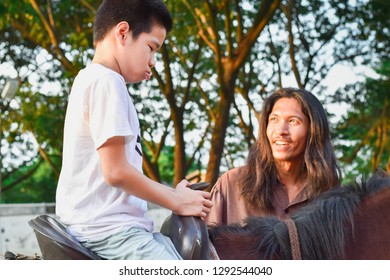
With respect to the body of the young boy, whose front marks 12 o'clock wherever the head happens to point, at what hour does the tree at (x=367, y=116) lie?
The tree is roughly at 10 o'clock from the young boy.

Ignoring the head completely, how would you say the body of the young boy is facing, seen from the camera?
to the viewer's right
